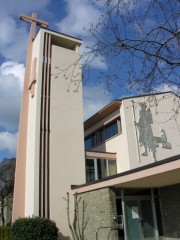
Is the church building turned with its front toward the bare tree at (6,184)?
no

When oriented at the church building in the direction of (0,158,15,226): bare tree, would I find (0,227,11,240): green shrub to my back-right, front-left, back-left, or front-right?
front-left

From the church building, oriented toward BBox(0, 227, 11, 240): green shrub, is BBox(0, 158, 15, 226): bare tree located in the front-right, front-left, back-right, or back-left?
front-right

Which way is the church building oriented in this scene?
toward the camera
